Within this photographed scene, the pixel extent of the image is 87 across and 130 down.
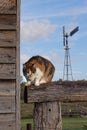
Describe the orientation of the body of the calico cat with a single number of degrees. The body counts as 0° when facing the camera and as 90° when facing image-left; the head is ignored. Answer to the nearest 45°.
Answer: approximately 45°
